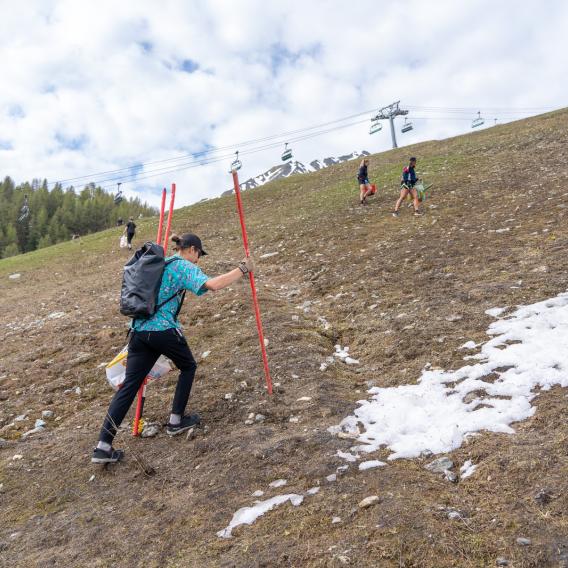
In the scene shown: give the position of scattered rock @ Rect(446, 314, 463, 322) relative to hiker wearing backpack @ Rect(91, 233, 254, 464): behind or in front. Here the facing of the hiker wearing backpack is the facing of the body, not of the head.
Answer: in front

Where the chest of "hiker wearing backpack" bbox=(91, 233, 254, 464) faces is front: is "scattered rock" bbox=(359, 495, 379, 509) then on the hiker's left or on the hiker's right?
on the hiker's right

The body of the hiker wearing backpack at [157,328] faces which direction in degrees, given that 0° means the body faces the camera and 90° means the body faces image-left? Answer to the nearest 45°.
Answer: approximately 270°

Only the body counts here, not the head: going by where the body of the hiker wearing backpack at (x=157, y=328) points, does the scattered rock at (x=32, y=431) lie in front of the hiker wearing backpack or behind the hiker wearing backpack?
behind

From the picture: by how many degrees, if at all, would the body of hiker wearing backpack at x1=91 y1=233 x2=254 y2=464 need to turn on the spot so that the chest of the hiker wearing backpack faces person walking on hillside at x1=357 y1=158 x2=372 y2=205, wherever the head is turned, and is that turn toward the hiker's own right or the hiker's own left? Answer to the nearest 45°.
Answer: approximately 45° to the hiker's own left

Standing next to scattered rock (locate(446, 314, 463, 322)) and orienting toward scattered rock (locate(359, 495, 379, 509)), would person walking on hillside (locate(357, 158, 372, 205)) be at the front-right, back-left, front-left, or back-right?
back-right

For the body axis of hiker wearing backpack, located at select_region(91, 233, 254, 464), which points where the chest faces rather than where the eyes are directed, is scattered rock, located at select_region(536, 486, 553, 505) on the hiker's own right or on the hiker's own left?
on the hiker's own right
